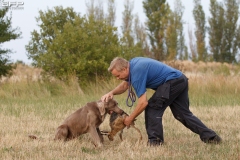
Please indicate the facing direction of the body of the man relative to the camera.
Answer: to the viewer's left

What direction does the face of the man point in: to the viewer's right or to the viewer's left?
to the viewer's left

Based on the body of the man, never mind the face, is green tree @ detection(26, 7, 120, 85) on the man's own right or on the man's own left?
on the man's own right

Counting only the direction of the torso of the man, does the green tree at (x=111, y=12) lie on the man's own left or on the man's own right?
on the man's own right

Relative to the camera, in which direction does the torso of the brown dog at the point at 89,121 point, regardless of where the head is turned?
to the viewer's right

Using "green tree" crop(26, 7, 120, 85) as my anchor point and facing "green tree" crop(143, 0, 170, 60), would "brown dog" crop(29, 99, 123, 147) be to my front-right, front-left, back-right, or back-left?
back-right

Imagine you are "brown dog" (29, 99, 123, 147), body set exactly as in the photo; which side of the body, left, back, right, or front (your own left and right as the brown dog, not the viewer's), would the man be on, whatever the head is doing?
front

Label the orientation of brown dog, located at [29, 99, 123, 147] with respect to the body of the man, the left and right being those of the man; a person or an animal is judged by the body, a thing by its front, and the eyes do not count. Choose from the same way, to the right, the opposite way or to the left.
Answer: the opposite way

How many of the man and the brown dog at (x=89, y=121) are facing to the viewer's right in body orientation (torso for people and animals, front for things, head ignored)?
1

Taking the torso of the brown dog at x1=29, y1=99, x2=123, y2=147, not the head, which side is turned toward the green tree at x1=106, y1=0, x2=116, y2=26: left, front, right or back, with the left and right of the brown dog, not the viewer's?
left
